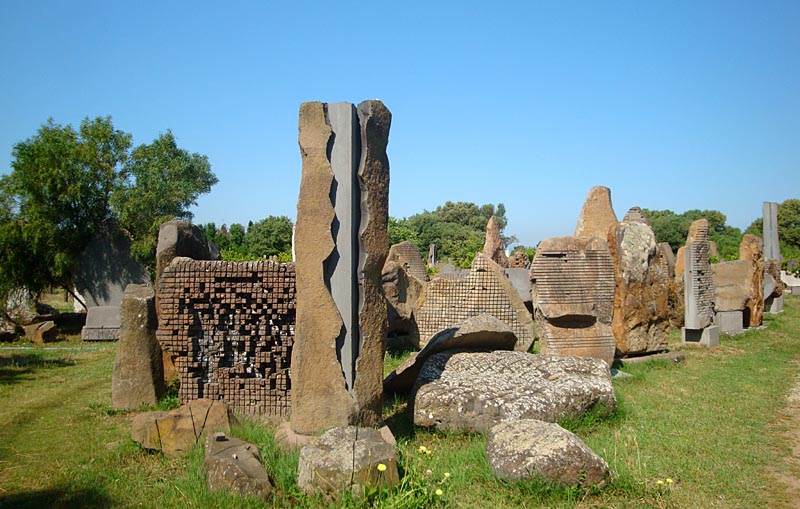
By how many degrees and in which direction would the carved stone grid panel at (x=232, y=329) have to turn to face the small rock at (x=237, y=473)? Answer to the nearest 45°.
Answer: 0° — it already faces it

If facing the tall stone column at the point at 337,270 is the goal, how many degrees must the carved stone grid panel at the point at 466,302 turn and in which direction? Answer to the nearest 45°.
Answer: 0° — it already faces it

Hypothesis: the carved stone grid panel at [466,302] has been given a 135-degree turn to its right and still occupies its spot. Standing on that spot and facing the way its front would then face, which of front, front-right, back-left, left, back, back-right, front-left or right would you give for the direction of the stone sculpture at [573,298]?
back

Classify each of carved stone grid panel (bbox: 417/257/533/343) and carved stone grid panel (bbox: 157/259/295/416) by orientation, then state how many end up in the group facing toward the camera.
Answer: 2

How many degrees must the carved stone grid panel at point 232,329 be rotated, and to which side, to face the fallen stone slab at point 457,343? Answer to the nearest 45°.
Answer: approximately 90° to its left

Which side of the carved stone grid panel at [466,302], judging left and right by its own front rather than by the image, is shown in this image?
front

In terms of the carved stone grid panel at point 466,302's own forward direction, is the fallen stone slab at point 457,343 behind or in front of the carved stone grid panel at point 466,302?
in front

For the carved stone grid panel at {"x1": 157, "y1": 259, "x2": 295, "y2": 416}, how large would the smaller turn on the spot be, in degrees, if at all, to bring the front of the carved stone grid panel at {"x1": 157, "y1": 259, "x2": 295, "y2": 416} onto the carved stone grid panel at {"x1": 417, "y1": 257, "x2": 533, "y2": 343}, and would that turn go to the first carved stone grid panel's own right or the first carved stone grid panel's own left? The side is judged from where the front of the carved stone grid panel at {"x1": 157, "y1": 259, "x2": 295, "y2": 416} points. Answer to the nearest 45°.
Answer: approximately 135° to the first carved stone grid panel's own left

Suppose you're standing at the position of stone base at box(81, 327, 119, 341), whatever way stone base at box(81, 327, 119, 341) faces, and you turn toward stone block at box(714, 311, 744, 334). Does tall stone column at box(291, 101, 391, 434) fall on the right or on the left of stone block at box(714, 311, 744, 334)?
right

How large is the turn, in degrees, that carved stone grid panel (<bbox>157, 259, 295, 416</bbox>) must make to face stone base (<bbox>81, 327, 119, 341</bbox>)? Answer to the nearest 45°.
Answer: approximately 180°

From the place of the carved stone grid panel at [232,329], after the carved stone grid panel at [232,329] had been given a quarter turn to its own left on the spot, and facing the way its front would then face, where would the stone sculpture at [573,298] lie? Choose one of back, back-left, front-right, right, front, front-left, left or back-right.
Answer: front

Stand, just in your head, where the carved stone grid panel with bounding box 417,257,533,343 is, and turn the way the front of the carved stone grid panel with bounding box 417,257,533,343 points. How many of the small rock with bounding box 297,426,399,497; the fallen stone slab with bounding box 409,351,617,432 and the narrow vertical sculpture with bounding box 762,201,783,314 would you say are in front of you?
2

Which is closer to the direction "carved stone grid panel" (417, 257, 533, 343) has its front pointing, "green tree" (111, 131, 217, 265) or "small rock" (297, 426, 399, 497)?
the small rock

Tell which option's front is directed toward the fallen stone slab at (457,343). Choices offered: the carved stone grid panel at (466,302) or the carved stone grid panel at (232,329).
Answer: the carved stone grid panel at (466,302)

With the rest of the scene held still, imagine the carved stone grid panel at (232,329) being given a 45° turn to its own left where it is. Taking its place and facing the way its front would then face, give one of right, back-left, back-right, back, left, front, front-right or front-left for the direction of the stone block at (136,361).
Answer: back

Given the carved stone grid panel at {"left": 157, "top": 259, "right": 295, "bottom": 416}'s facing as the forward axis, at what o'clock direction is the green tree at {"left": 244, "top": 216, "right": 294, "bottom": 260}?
The green tree is roughly at 6 o'clock from the carved stone grid panel.

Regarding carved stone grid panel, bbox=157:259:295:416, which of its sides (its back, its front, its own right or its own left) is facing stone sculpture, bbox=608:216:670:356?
left

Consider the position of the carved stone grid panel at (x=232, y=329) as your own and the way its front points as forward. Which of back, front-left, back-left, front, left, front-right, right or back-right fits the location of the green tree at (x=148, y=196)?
back
